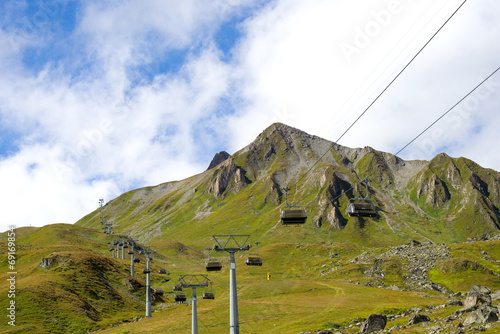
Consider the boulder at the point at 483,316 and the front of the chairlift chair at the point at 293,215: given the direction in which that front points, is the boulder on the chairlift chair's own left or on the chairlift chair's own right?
on the chairlift chair's own right

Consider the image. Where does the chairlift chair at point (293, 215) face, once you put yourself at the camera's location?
facing away from the viewer
